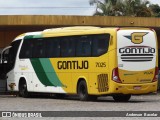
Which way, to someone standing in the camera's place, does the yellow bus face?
facing away from the viewer and to the left of the viewer
